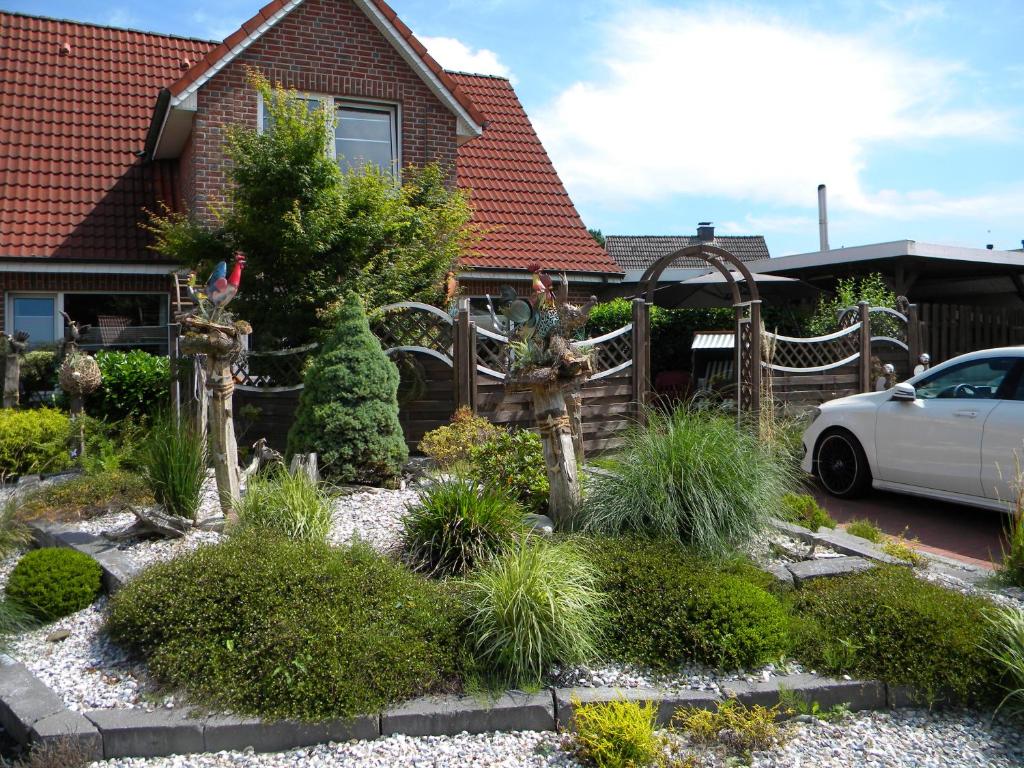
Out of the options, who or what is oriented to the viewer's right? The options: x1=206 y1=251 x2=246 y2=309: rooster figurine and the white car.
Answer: the rooster figurine

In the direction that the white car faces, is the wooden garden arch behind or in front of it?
in front

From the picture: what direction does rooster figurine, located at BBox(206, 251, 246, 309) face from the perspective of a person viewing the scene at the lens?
facing to the right of the viewer

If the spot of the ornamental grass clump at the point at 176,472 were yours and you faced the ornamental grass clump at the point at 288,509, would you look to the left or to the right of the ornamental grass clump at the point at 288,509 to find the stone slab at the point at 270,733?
right

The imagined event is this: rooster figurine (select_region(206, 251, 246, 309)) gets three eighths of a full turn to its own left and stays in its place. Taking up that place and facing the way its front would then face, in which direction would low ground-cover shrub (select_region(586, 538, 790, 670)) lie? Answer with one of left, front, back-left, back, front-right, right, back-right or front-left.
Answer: back

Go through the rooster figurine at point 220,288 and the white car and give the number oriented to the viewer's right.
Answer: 1

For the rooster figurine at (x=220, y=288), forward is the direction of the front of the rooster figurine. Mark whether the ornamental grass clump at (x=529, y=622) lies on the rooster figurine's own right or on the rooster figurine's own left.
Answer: on the rooster figurine's own right

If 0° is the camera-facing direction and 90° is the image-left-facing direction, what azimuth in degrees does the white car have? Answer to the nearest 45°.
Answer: approximately 135°

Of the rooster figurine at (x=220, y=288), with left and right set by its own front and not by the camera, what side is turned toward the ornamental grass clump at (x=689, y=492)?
front
